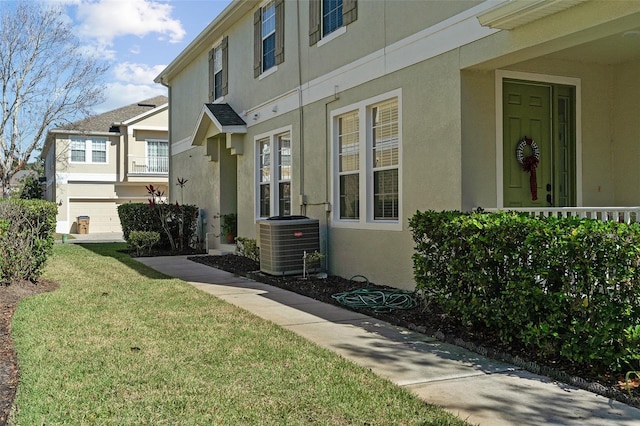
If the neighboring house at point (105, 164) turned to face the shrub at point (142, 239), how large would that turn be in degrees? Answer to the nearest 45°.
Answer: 0° — it already faces it

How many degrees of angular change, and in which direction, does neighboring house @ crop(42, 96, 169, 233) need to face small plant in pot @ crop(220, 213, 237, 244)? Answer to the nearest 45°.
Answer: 0° — it already faces it

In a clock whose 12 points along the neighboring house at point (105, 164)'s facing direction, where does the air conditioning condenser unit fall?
The air conditioning condenser unit is roughly at 12 o'clock from the neighboring house.

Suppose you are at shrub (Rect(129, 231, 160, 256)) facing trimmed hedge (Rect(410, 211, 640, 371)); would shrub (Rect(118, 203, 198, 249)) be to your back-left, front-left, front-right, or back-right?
back-left

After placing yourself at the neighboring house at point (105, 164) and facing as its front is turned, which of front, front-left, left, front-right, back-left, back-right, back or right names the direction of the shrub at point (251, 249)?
front

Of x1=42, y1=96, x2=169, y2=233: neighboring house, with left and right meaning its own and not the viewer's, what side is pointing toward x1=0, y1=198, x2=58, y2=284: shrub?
front

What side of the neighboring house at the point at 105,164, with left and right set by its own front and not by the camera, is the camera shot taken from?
front

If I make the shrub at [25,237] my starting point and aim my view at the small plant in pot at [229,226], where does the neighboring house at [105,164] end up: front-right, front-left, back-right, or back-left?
front-left

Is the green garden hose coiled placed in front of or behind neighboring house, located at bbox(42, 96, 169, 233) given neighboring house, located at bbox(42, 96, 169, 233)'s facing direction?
in front

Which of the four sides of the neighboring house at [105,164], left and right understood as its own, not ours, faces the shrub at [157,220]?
front

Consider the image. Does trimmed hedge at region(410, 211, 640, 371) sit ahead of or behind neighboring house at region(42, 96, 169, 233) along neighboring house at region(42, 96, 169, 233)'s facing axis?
ahead
